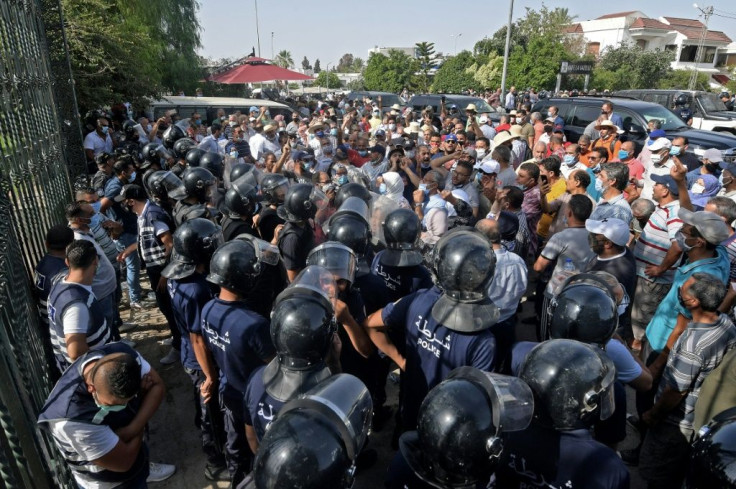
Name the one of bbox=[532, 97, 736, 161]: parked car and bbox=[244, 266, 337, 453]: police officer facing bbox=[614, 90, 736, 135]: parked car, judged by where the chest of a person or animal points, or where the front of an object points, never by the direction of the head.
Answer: the police officer

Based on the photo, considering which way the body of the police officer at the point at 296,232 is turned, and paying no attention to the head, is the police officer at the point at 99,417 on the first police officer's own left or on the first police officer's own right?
on the first police officer's own right

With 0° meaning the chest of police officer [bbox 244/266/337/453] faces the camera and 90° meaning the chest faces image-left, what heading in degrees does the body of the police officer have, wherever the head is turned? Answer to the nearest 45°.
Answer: approximately 225°

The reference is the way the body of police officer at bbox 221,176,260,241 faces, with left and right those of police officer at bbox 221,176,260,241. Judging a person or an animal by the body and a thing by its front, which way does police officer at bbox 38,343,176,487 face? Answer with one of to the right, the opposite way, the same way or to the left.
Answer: to the right

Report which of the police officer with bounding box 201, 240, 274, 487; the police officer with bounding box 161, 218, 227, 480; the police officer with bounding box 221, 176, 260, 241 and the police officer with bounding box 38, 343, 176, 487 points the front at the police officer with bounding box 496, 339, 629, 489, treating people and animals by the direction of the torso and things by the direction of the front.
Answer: the police officer with bounding box 38, 343, 176, 487

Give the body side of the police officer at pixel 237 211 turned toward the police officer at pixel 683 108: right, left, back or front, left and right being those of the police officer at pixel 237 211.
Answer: front

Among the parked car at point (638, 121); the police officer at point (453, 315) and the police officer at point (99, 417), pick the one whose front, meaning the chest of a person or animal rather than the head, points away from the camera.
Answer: the police officer at point (453, 315)

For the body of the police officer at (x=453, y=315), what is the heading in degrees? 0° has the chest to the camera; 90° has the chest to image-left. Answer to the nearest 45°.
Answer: approximately 180°

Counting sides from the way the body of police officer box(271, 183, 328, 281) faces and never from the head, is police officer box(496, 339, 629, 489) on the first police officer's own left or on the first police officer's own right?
on the first police officer's own right

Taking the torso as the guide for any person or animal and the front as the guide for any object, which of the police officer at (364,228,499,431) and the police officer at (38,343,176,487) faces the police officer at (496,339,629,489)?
the police officer at (38,343,176,487)

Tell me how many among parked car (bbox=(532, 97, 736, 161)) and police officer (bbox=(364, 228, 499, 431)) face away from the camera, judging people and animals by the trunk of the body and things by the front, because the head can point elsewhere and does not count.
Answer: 1

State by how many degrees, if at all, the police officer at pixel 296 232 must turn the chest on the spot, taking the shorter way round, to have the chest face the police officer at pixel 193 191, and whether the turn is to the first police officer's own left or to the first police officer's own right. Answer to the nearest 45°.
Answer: approximately 135° to the first police officer's own left

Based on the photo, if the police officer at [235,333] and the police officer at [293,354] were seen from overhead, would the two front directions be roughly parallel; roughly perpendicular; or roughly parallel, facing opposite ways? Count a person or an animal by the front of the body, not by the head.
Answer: roughly parallel

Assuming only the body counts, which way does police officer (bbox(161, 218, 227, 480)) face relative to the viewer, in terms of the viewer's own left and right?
facing away from the viewer and to the right of the viewer

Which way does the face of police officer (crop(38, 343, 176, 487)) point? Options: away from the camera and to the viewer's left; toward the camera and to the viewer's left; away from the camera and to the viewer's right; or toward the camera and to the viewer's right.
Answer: toward the camera and to the viewer's right

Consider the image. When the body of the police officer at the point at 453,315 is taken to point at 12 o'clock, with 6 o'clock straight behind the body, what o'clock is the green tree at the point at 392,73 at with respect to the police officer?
The green tree is roughly at 12 o'clock from the police officer.

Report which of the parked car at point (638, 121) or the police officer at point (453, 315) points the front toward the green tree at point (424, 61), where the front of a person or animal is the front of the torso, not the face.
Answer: the police officer
